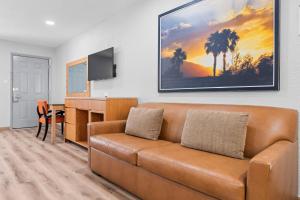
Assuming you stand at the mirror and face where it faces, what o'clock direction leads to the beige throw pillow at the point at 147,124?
The beige throw pillow is roughly at 10 o'clock from the mirror.

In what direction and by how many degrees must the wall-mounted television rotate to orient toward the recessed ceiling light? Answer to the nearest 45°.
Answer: approximately 90° to its right

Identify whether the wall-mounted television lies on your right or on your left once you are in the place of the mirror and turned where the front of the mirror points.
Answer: on your left

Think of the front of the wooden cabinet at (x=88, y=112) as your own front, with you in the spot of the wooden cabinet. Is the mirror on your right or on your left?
on your right

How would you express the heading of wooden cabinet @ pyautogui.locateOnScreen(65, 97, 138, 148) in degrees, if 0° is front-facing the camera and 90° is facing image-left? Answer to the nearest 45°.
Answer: approximately 45°

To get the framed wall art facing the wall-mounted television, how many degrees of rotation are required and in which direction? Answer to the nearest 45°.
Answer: approximately 90° to its right

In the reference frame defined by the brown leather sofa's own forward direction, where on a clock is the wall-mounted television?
The wall-mounted television is roughly at 3 o'clock from the brown leather sofa.

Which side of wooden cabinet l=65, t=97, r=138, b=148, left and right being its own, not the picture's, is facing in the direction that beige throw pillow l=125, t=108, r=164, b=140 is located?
left
